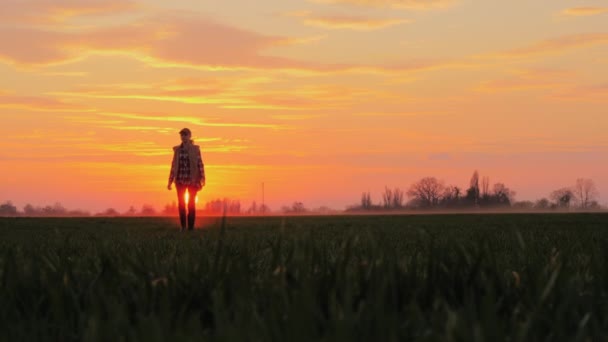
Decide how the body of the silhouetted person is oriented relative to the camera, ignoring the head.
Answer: toward the camera
